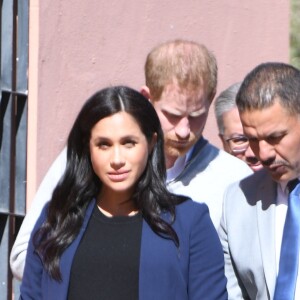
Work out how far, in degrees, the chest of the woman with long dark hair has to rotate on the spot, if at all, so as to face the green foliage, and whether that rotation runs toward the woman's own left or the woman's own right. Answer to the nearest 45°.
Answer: approximately 180°

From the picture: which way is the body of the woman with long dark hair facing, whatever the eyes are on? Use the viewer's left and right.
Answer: facing the viewer

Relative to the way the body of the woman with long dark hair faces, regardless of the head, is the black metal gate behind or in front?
behind

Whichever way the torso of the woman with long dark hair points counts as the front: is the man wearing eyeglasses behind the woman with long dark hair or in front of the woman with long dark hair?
behind
